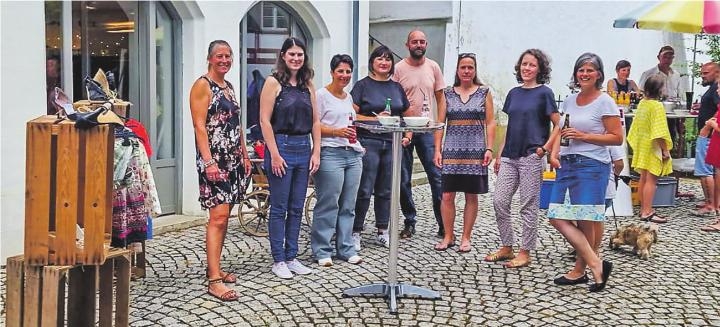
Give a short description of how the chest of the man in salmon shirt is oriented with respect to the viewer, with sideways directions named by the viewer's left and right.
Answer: facing the viewer

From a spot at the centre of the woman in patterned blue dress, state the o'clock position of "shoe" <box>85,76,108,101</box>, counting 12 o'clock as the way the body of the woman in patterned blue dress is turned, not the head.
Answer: The shoe is roughly at 2 o'clock from the woman in patterned blue dress.

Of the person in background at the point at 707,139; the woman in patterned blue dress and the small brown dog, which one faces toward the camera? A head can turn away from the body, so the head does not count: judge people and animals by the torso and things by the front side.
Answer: the woman in patterned blue dress

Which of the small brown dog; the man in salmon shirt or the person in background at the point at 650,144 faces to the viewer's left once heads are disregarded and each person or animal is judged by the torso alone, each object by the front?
the small brown dog

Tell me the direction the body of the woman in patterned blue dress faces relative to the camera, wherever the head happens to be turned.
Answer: toward the camera

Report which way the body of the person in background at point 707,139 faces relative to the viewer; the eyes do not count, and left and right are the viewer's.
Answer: facing to the left of the viewer

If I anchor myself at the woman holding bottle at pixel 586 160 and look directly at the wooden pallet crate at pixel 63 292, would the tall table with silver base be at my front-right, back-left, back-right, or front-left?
front-right

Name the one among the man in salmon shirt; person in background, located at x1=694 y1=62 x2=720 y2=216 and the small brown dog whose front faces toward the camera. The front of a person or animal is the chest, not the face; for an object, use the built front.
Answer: the man in salmon shirt

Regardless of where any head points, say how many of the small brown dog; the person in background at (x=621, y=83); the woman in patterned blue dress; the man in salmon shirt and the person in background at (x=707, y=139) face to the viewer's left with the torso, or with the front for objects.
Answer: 2

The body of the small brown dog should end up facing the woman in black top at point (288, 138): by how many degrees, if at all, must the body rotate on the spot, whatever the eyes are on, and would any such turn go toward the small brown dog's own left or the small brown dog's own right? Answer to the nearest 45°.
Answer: approximately 45° to the small brown dog's own left

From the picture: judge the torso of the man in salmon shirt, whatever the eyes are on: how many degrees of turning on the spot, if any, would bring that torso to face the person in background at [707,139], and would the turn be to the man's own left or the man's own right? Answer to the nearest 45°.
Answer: approximately 135° to the man's own left

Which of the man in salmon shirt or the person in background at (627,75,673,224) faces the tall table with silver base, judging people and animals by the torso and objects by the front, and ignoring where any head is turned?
the man in salmon shirt

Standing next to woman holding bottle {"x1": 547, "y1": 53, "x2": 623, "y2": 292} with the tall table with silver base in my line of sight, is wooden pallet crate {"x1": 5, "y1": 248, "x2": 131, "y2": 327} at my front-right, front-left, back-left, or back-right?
front-left

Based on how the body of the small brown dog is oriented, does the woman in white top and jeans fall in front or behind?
in front
